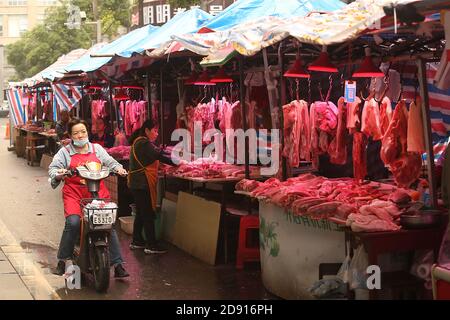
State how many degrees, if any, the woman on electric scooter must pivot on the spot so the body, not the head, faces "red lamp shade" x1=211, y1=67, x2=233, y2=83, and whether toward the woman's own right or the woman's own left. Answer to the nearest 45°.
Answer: approximately 135° to the woman's own left

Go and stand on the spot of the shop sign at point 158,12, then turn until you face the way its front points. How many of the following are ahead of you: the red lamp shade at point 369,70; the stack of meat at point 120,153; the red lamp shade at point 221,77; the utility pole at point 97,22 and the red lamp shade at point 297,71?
4

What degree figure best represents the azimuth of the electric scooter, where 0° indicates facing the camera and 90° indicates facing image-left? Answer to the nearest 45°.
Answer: approximately 0°

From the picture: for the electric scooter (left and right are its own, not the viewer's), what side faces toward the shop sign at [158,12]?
back

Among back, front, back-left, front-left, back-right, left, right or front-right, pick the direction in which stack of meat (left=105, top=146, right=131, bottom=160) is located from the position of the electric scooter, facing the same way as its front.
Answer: back

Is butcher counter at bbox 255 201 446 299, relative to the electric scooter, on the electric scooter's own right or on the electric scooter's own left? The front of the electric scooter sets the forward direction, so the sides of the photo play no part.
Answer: on the electric scooter's own left

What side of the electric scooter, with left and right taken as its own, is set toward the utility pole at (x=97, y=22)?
back

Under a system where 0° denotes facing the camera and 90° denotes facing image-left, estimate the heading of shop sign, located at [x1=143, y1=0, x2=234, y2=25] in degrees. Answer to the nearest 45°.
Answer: approximately 0°

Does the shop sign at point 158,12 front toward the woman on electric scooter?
yes
